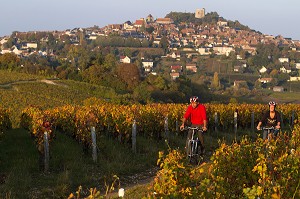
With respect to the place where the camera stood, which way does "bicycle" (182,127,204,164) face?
facing the viewer
